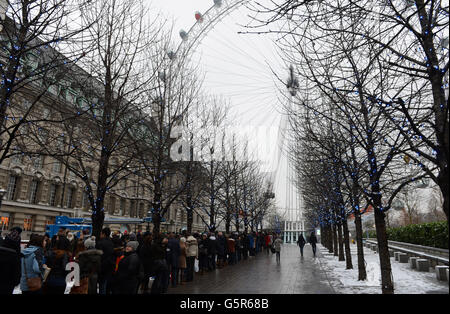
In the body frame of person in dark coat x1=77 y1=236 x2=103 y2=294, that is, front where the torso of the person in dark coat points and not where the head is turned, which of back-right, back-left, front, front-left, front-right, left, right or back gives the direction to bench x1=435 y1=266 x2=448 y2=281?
right

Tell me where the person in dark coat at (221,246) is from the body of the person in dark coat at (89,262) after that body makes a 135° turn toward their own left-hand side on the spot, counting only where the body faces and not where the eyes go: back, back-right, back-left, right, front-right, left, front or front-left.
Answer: back

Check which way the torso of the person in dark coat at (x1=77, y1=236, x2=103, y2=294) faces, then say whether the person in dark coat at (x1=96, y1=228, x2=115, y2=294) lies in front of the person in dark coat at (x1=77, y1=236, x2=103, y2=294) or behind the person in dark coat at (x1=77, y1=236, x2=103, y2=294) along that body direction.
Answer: in front

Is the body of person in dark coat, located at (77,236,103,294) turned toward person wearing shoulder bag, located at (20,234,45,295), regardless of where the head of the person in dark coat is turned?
no

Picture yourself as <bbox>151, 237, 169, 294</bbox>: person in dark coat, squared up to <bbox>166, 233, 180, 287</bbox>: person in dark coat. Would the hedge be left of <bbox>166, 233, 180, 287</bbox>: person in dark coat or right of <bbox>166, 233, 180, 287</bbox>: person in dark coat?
right

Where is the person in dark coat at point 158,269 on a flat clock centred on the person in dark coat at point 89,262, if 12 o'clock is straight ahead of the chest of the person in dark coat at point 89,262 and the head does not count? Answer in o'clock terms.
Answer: the person in dark coat at point 158,269 is roughly at 2 o'clock from the person in dark coat at point 89,262.

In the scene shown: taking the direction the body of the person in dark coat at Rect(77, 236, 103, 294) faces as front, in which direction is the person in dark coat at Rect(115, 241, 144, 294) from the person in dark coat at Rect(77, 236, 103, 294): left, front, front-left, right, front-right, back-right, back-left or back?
back-right

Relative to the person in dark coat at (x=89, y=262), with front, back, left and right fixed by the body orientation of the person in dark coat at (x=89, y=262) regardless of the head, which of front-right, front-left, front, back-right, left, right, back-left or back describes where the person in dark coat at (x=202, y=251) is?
front-right

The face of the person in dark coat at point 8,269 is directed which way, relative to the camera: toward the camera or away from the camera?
away from the camera

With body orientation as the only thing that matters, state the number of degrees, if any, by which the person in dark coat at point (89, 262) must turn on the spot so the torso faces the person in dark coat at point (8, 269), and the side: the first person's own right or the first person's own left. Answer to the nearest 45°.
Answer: approximately 135° to the first person's own left

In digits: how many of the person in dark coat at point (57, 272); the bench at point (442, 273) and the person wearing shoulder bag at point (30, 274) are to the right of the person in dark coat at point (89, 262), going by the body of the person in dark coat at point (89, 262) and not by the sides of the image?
1

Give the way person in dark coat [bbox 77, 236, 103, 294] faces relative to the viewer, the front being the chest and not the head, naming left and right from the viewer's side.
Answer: facing away from the viewer
